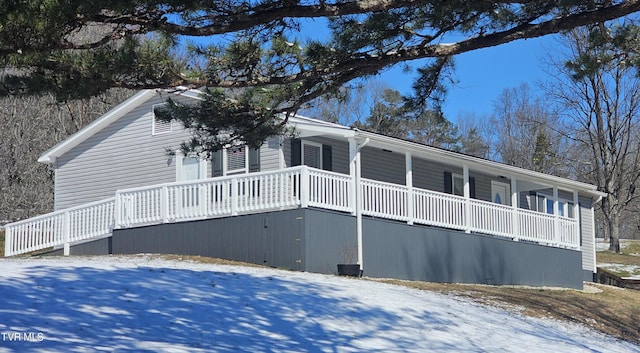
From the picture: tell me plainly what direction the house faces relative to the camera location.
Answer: facing the viewer and to the right of the viewer

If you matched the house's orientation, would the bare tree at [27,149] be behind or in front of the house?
behind
